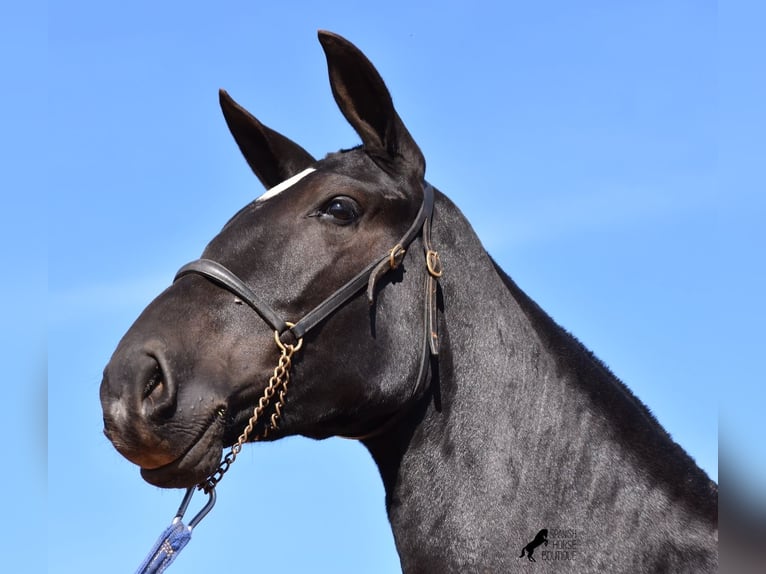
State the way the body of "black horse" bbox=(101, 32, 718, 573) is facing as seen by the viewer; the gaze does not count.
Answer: to the viewer's left
